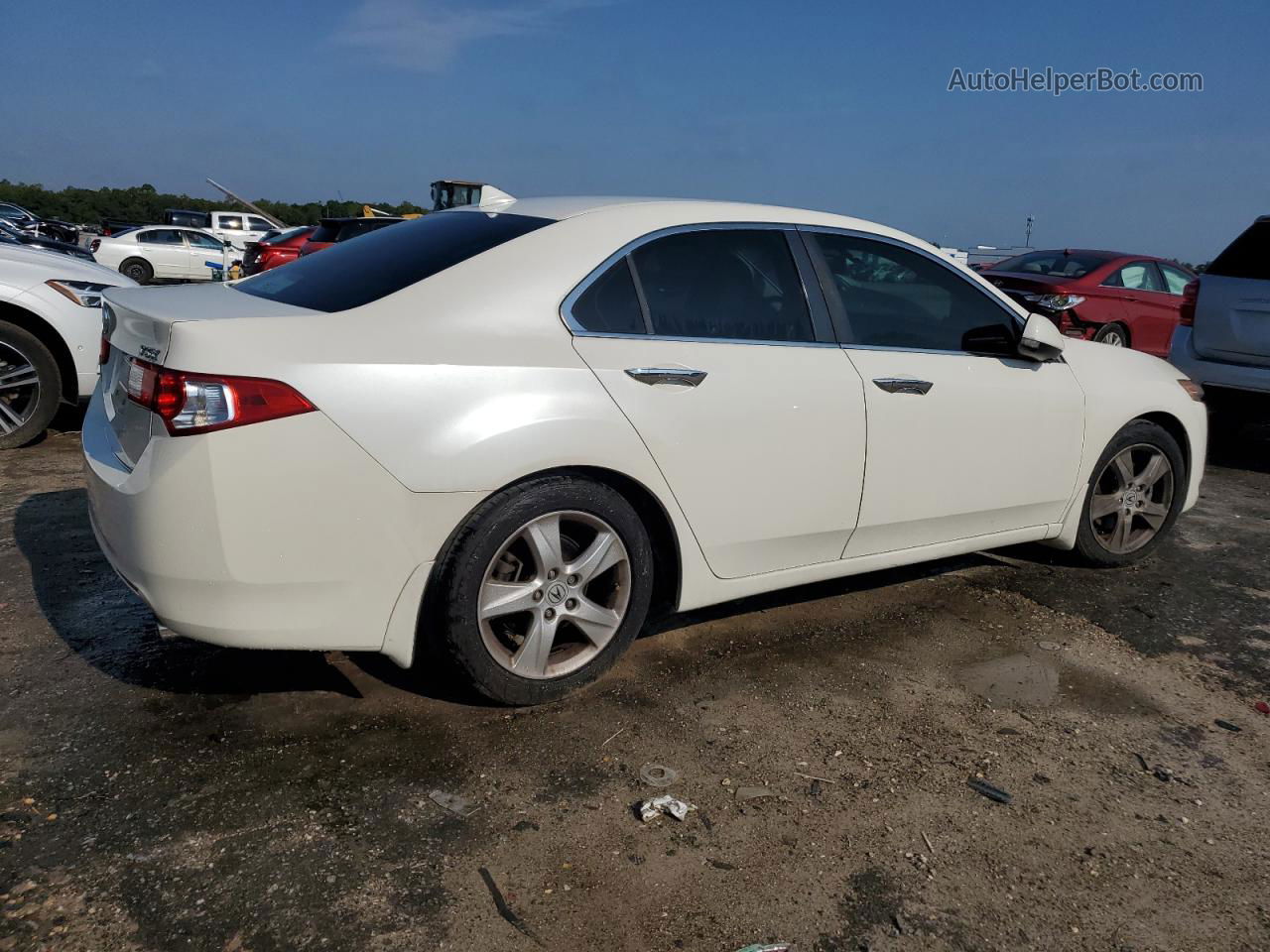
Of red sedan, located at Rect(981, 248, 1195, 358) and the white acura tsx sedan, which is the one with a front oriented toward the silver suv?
the white acura tsx sedan

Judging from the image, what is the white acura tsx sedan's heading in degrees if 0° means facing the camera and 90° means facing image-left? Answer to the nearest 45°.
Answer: approximately 225°

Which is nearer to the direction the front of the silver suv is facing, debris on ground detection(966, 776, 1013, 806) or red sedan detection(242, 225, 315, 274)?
the red sedan

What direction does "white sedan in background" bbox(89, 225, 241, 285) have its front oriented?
to the viewer's right

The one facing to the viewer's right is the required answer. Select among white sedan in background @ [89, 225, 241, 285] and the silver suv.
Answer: the white sedan in background

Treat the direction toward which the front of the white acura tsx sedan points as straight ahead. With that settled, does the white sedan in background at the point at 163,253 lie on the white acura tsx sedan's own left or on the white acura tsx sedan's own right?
on the white acura tsx sedan's own left

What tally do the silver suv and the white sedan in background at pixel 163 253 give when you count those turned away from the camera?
1

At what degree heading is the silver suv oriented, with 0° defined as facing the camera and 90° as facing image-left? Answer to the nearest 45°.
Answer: approximately 180°
